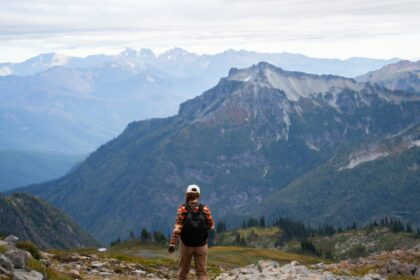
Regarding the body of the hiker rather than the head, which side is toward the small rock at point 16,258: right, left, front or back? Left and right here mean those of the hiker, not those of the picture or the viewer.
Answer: left

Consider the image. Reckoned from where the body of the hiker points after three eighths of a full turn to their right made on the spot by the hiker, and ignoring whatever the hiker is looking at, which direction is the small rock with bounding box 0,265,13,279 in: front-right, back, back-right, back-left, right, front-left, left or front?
back-right

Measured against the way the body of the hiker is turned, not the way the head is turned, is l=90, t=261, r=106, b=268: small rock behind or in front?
in front

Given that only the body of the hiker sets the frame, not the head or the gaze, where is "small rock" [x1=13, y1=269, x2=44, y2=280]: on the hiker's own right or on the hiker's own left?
on the hiker's own left

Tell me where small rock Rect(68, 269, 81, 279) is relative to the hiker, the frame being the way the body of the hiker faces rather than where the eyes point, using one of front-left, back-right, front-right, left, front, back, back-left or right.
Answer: front-left

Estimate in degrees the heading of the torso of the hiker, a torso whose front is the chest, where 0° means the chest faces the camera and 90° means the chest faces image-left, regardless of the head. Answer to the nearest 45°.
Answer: approximately 180°

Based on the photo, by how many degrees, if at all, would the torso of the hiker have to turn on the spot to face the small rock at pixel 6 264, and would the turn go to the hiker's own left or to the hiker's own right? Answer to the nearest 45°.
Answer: approximately 90° to the hiker's own left
